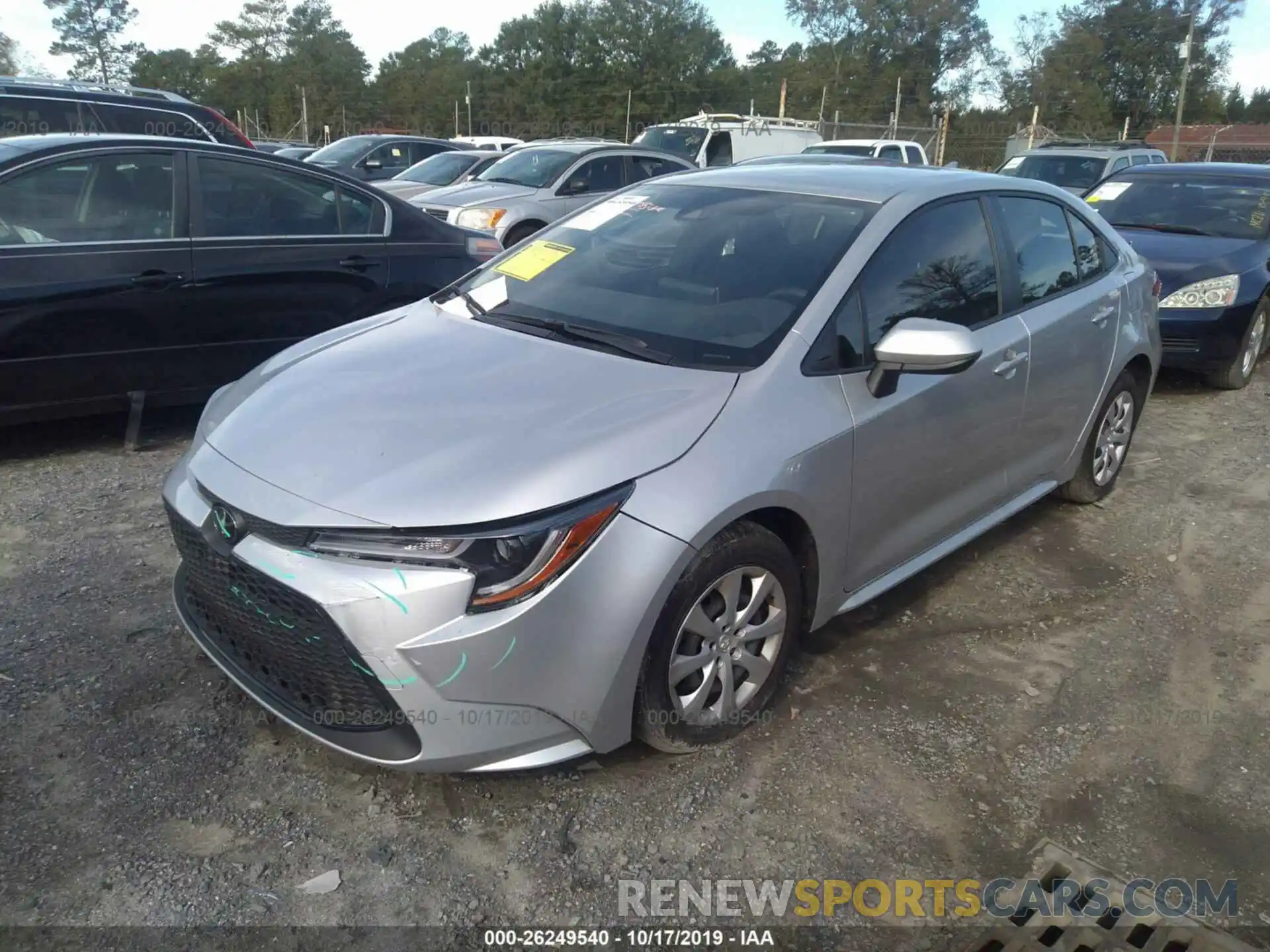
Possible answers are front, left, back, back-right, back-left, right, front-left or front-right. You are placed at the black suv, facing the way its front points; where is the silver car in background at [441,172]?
back-right

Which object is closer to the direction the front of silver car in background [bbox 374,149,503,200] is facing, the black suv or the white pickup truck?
the black suv

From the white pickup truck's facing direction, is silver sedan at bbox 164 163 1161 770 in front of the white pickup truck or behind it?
in front

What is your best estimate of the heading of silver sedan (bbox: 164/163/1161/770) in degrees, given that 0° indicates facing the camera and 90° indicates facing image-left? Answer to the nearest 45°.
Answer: approximately 45°

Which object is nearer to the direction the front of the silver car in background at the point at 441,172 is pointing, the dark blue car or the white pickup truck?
the dark blue car

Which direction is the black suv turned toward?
to the viewer's left

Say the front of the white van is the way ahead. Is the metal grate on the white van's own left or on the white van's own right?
on the white van's own left

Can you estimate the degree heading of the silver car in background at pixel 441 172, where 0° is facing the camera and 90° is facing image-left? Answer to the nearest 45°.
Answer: approximately 45°

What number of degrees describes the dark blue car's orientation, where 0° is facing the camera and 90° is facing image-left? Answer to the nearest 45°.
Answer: approximately 45°

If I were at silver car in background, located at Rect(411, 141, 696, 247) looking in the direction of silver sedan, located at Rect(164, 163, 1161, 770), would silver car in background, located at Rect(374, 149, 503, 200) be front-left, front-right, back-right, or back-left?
back-right

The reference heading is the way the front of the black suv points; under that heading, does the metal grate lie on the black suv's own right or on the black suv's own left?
on the black suv's own left

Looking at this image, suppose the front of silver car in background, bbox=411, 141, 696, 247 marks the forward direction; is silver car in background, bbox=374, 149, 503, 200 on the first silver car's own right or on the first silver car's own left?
on the first silver car's own right

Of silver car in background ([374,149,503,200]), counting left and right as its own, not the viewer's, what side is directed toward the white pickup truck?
back

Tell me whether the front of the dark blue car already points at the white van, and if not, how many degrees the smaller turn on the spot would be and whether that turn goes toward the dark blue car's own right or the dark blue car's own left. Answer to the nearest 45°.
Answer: approximately 90° to the dark blue car's own right
